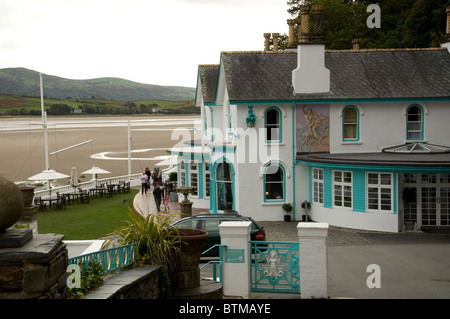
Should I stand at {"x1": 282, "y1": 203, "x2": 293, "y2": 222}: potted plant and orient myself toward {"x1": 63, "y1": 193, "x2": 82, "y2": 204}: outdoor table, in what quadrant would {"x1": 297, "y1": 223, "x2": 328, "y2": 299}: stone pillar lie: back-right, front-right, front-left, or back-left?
back-left

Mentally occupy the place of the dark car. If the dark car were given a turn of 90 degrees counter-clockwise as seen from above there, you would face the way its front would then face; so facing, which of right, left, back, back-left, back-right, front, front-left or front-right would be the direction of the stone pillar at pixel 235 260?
front

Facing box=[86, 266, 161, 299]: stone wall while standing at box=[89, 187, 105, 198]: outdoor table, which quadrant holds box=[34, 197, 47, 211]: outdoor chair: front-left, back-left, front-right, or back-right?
front-right

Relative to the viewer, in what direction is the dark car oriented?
to the viewer's left

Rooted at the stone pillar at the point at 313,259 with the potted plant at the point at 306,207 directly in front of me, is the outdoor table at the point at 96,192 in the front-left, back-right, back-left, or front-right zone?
front-left

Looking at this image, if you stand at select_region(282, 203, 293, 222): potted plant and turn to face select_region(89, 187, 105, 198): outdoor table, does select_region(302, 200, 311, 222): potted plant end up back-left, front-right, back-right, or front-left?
back-right

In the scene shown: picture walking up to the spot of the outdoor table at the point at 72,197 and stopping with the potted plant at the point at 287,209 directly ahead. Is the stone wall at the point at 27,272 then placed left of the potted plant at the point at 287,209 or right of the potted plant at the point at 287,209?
right
